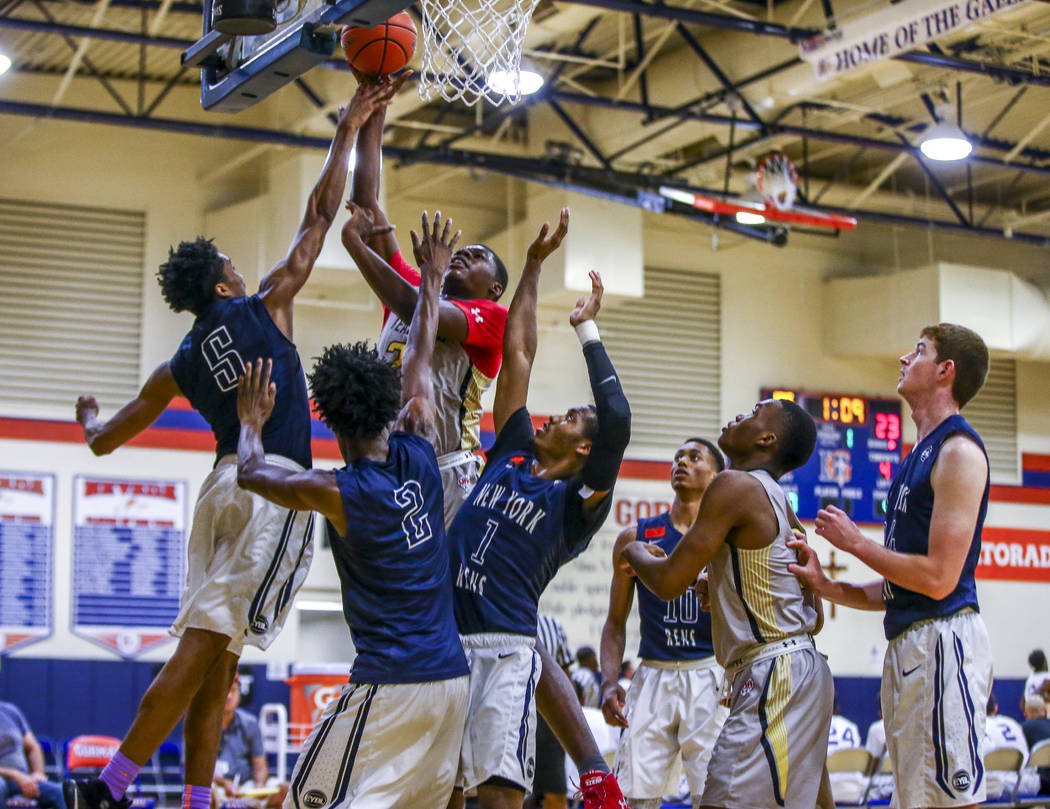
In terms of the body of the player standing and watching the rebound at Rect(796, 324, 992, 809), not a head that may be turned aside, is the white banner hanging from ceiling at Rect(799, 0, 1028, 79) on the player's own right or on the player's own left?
on the player's own right

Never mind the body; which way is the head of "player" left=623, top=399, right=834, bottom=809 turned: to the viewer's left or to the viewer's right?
to the viewer's left

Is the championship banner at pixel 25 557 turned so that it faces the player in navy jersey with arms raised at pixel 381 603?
yes

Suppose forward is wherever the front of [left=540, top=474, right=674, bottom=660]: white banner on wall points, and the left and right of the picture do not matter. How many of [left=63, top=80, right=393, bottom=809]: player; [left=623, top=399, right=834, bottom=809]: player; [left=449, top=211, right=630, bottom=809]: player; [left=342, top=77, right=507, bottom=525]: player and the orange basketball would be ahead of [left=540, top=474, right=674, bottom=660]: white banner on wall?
5

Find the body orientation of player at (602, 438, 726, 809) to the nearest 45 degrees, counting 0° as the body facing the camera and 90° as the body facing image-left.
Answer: approximately 0°

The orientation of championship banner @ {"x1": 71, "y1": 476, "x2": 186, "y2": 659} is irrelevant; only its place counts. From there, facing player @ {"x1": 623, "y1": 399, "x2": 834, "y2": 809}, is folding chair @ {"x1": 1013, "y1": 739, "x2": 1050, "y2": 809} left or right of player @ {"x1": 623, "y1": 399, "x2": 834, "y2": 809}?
left

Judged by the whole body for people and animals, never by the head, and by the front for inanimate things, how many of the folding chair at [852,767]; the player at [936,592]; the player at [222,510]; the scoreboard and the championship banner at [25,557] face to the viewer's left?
1

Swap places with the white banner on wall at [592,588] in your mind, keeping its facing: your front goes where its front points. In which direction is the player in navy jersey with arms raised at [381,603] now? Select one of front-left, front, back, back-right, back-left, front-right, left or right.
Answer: front

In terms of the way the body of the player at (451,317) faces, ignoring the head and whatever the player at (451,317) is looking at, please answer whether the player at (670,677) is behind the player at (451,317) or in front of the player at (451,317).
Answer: behind
